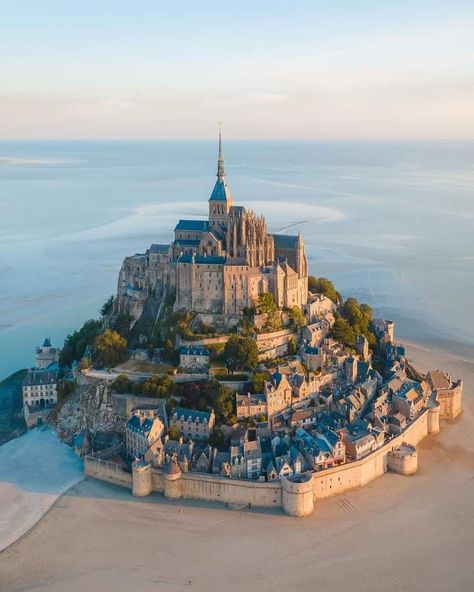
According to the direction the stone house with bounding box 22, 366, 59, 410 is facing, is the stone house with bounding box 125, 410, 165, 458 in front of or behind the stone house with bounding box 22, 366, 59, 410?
in front

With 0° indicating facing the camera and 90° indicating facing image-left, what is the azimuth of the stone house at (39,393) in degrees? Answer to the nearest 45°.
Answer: approximately 0°

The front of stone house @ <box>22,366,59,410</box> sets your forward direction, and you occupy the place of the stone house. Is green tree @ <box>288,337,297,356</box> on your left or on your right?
on your left

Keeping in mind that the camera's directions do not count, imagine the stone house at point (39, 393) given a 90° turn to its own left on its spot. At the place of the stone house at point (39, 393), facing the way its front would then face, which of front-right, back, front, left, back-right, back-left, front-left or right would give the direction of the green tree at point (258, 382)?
front-right

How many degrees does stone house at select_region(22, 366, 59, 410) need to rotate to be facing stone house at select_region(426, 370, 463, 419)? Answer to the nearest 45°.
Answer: approximately 90° to its left

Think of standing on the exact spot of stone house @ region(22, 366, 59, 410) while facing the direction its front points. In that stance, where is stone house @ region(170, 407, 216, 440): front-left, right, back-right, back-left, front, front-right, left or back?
front-left

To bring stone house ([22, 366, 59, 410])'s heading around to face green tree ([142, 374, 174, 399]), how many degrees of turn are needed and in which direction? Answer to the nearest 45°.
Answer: approximately 45° to its left

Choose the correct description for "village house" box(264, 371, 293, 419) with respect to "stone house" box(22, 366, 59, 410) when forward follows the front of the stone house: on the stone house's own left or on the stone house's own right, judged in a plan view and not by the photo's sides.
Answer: on the stone house's own left

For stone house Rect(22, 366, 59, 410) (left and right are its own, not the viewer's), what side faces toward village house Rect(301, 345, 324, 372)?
left

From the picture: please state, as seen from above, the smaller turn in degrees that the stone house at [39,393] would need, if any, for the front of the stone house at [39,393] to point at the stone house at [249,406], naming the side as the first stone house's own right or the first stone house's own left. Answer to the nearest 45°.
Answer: approximately 45° to the first stone house's own left
